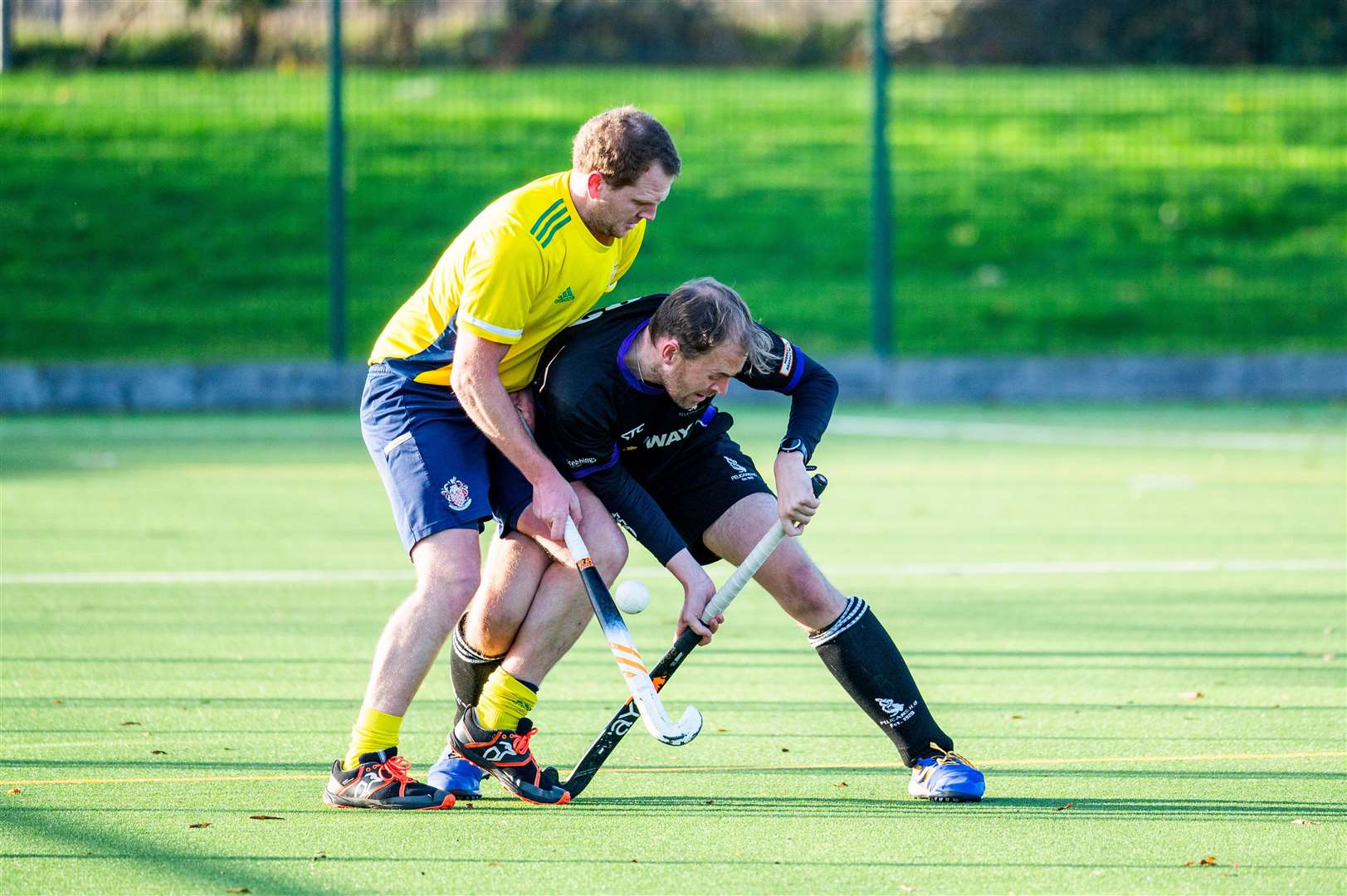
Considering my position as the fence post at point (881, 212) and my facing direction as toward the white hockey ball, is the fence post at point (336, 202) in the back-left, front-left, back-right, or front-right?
front-right

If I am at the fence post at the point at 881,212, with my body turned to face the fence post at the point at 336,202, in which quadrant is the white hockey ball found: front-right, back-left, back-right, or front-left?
front-left

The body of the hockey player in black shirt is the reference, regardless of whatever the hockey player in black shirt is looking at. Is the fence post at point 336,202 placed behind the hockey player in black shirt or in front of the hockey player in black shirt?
behind
